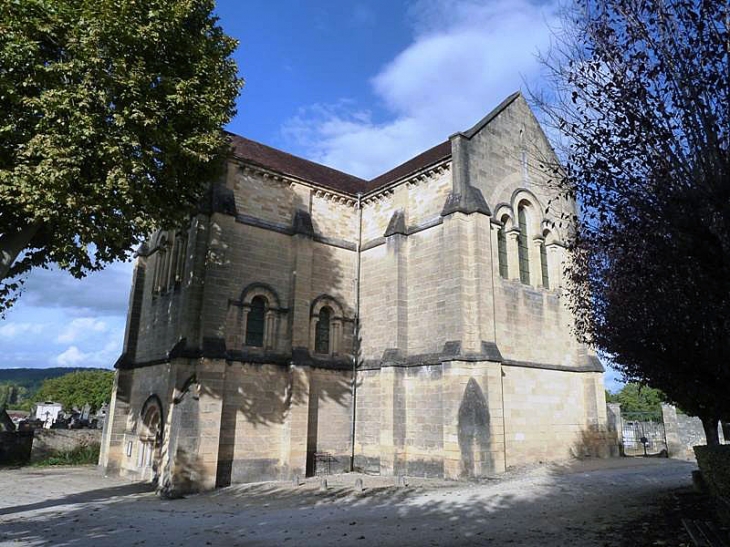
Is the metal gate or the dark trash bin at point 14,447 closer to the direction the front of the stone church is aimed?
the dark trash bin

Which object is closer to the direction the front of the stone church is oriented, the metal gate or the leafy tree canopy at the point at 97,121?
the leafy tree canopy

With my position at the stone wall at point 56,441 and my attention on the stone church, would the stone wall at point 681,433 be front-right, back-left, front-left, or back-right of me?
front-left

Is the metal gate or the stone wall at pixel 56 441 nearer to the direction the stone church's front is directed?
the stone wall

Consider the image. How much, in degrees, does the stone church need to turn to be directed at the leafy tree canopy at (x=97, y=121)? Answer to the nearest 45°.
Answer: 0° — it already faces it

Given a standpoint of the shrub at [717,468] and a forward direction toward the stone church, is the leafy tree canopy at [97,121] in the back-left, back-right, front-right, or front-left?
front-left

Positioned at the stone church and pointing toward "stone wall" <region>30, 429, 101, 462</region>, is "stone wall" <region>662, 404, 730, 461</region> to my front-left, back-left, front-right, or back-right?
back-right

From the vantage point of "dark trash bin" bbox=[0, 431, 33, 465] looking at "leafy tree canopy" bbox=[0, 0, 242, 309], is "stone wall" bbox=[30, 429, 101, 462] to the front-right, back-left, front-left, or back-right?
front-left
